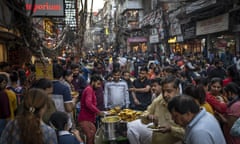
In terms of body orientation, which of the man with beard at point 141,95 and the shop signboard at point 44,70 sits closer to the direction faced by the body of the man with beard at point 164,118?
the shop signboard

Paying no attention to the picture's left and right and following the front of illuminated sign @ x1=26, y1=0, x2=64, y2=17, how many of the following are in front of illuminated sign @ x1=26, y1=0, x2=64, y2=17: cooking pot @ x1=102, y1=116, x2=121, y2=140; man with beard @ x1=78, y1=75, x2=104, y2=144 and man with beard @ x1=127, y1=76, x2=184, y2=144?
3

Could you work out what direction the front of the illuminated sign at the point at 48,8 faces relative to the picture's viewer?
facing the viewer

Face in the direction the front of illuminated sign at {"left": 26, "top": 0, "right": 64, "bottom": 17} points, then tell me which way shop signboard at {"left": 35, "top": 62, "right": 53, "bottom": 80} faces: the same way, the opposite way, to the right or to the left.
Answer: the same way

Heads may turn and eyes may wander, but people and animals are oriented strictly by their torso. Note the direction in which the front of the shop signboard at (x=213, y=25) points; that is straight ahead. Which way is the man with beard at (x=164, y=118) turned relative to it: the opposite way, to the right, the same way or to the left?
the same way

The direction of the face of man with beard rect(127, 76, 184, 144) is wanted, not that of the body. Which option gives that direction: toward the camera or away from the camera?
toward the camera

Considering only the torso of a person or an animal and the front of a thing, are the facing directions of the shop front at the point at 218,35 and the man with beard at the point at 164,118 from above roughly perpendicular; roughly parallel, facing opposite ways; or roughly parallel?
roughly parallel

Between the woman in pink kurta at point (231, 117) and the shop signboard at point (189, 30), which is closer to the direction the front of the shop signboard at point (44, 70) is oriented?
the woman in pink kurta

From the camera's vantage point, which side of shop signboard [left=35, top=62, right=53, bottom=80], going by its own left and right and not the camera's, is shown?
front

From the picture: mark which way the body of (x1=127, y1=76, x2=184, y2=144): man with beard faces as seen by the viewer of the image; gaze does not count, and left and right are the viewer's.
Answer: facing the viewer and to the left of the viewer

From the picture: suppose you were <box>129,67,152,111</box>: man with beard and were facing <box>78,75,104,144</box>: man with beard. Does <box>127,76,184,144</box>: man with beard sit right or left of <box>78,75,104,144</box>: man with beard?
left
